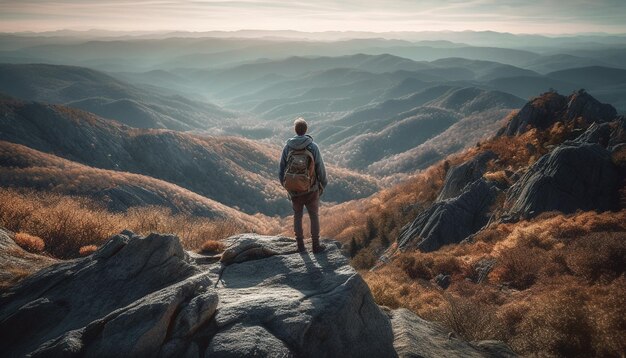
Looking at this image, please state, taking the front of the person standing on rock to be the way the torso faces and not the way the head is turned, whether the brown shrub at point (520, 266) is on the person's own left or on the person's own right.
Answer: on the person's own right

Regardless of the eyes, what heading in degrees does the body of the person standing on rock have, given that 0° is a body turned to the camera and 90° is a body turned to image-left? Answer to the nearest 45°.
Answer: approximately 180°

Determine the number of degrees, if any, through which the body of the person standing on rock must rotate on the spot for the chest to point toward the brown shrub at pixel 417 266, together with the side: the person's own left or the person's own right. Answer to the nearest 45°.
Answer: approximately 45° to the person's own right

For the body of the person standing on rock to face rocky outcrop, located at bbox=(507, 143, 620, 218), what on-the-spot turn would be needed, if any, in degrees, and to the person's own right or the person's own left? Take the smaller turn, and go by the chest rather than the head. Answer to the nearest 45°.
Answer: approximately 45° to the person's own right

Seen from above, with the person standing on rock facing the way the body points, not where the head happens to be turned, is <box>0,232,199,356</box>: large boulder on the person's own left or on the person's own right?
on the person's own left

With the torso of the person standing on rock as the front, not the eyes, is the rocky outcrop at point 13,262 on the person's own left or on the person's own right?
on the person's own left

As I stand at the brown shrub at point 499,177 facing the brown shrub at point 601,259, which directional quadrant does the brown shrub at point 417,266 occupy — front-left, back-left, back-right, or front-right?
front-right

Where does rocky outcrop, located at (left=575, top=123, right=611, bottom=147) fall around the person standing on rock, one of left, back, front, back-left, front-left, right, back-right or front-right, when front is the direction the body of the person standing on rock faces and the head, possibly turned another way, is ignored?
front-right

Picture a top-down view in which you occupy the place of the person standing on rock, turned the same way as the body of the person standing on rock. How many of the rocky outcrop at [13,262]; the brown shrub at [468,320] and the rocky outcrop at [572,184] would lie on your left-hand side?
1

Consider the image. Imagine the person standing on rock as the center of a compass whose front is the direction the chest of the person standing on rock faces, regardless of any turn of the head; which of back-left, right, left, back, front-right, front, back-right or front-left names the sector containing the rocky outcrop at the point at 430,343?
back-right
